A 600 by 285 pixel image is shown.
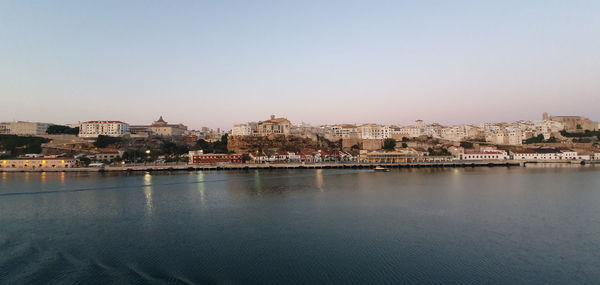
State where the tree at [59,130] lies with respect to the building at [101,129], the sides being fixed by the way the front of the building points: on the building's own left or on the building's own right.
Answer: on the building's own right

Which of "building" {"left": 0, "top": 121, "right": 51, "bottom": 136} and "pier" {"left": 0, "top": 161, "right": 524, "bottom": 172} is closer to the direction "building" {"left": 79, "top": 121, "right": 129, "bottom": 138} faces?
the pier

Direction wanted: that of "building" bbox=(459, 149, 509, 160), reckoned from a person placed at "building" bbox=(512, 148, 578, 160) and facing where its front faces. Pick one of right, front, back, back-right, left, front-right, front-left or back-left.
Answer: front-right

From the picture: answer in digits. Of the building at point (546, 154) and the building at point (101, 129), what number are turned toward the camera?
2

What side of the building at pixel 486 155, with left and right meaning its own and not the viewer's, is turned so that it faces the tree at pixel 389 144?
right

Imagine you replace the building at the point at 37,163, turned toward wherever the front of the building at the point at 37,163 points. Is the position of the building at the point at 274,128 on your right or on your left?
on your left

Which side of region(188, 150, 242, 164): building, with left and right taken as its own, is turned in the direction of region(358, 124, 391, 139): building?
left

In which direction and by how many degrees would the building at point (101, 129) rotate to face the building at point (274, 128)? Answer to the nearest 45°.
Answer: approximately 45° to its left

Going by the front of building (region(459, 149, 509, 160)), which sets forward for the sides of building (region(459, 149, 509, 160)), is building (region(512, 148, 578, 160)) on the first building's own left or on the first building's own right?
on the first building's own left

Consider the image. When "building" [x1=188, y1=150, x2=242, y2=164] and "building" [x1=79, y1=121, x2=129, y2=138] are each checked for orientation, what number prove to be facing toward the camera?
2

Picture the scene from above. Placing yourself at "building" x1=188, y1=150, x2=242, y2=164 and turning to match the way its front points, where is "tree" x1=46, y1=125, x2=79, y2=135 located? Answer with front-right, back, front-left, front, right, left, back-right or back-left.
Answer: back-right

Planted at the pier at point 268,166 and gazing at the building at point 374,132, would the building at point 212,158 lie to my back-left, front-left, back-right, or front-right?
back-left
